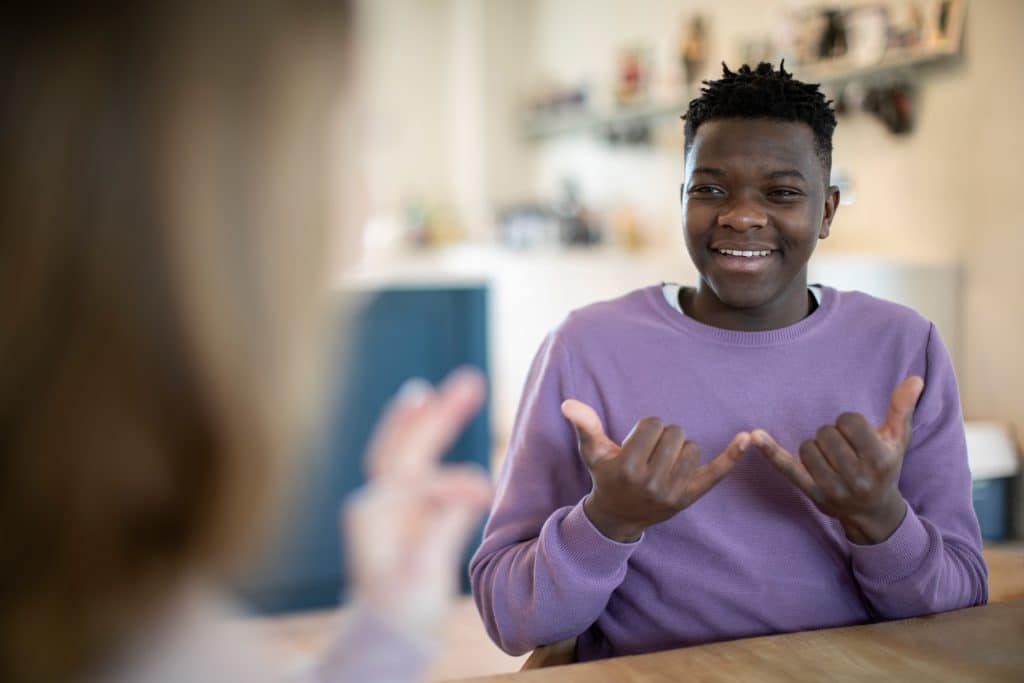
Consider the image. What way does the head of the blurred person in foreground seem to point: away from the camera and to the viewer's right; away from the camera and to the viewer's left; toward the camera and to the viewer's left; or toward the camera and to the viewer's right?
away from the camera and to the viewer's right

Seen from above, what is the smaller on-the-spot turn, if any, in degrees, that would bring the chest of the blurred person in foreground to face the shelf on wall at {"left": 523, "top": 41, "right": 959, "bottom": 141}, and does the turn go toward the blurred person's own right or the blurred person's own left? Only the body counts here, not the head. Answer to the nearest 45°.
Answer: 0° — they already face it

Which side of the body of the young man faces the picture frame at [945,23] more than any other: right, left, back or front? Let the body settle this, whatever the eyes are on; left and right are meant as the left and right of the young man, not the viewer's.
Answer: back

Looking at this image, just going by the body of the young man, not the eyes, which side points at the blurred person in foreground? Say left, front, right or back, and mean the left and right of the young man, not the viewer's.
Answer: front

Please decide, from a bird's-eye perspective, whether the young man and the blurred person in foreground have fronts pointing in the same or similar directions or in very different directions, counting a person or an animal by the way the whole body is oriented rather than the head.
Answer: very different directions

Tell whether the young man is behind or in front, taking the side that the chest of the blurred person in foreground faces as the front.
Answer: in front

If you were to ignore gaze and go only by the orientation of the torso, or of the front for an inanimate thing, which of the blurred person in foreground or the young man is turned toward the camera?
the young man

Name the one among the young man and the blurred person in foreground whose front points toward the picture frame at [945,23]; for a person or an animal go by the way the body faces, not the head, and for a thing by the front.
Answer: the blurred person in foreground

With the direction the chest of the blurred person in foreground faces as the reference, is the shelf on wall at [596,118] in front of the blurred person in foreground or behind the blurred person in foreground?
in front

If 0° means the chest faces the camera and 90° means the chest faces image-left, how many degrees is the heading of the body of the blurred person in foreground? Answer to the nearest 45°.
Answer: approximately 225°

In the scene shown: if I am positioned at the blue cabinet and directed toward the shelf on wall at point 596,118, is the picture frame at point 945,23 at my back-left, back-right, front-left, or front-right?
front-right

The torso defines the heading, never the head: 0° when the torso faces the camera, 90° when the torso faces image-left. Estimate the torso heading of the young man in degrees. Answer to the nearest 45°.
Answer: approximately 0°

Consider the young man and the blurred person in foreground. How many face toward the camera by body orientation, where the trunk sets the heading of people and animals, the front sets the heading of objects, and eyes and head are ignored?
1
